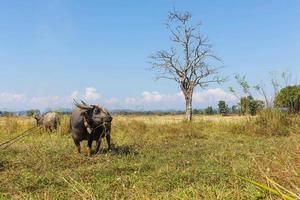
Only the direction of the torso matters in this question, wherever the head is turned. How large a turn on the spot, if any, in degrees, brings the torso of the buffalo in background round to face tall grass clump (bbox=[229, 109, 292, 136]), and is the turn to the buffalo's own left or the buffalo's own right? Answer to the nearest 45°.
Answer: approximately 135° to the buffalo's own left

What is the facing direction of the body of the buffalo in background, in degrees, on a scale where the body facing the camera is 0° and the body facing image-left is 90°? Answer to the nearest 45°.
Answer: approximately 90°

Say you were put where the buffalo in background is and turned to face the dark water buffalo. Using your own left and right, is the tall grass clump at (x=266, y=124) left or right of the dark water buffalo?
left

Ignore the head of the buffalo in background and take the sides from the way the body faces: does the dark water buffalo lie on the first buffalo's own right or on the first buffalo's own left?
on the first buffalo's own left
